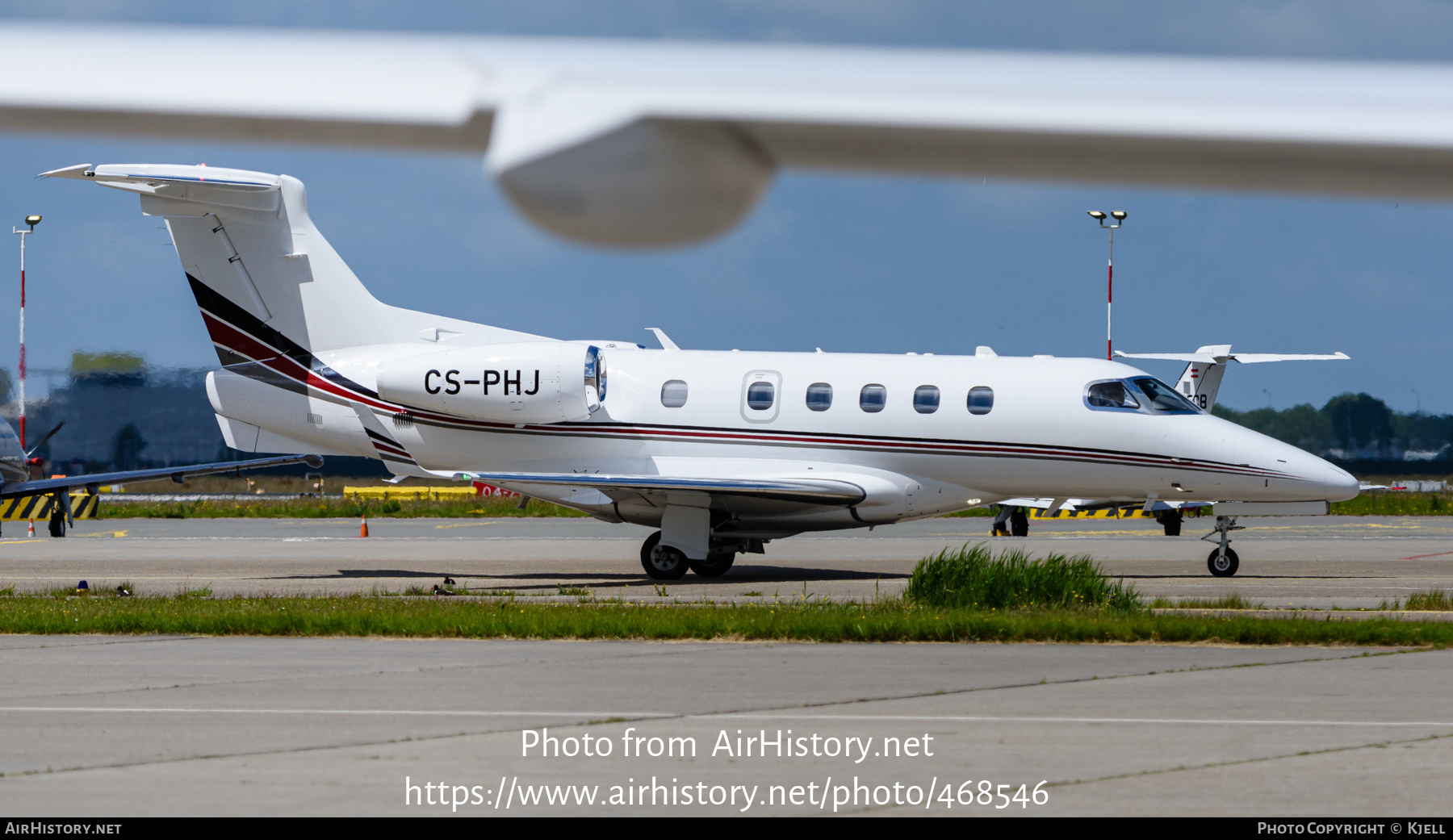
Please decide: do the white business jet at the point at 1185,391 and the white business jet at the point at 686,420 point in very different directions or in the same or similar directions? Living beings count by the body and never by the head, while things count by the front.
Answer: very different directions

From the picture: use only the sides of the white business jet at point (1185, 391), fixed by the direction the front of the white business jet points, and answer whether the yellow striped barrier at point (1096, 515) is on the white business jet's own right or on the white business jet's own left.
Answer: on the white business jet's own right

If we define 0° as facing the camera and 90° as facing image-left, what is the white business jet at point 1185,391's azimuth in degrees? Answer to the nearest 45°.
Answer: approximately 45°

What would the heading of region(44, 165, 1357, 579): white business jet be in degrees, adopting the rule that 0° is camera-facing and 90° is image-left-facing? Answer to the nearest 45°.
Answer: approximately 270°

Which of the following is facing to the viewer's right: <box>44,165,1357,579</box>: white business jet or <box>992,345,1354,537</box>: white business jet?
<box>44,165,1357,579</box>: white business jet

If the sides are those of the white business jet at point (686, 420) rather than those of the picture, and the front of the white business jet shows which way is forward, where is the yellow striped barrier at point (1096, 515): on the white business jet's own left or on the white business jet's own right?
on the white business jet's own left

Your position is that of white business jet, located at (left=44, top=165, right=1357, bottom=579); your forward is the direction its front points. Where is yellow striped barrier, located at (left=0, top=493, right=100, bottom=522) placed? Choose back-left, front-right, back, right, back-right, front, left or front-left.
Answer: back-left

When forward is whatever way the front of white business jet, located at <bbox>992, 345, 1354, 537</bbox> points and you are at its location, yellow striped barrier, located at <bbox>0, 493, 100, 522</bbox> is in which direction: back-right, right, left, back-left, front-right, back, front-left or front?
front-right

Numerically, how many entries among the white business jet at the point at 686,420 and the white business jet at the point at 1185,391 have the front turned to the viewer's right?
1
